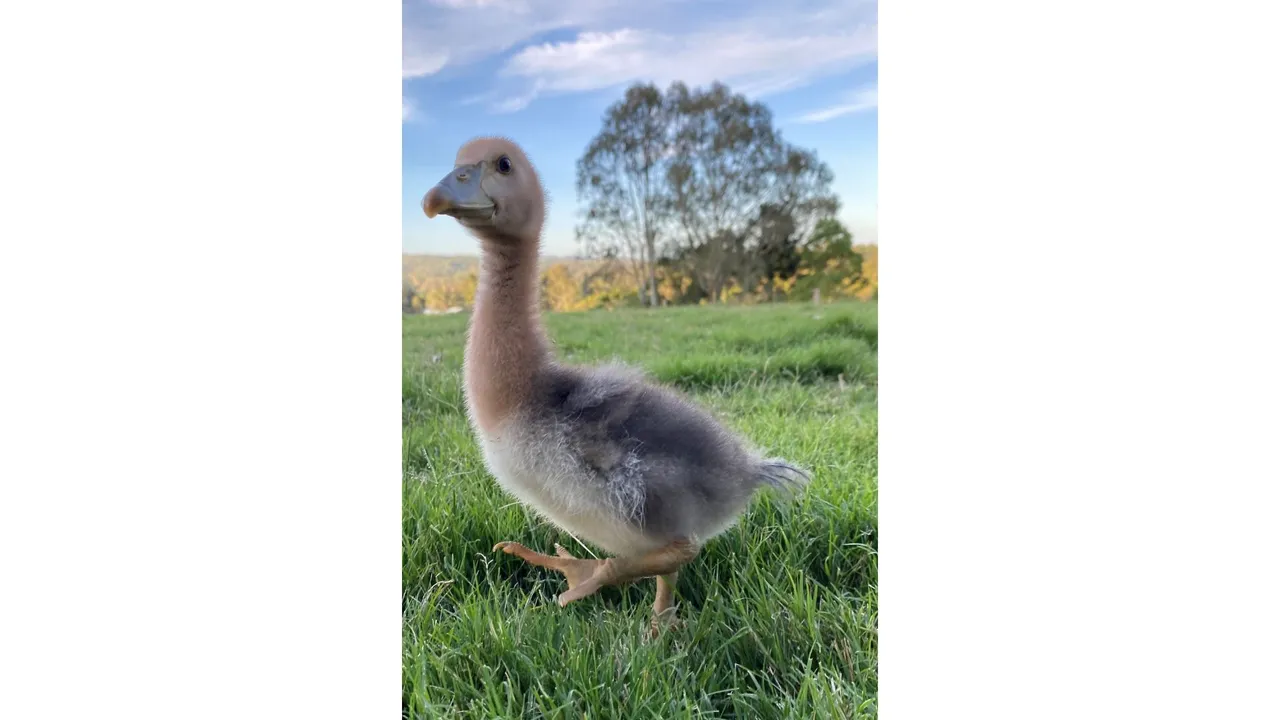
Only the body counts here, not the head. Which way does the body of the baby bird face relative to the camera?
to the viewer's left
